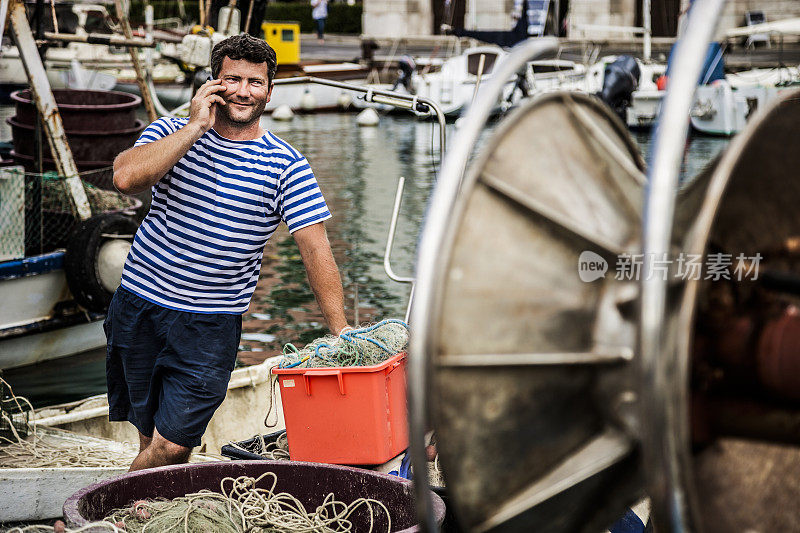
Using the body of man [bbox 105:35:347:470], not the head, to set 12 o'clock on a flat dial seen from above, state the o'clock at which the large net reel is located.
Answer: The large net reel is roughly at 11 o'clock from the man.

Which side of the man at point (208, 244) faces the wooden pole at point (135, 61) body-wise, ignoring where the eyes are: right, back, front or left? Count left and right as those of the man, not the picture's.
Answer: back

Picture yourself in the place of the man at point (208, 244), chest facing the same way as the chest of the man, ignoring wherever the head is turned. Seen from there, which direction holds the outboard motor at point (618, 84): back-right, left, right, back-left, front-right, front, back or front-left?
back-left

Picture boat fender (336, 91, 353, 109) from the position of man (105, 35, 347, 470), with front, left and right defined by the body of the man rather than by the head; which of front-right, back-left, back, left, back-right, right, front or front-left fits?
back

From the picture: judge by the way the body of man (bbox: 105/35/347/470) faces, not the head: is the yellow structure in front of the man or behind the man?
behind

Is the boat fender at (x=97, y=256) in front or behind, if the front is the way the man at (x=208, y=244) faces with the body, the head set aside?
behind

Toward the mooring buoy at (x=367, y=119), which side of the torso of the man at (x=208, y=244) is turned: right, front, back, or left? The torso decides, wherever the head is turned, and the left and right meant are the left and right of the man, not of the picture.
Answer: back

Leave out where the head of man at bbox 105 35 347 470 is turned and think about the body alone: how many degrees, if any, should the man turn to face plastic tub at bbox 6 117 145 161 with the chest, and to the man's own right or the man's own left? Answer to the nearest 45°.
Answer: approximately 180°

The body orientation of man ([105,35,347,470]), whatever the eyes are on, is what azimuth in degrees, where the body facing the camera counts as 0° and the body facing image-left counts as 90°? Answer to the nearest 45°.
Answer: approximately 0°

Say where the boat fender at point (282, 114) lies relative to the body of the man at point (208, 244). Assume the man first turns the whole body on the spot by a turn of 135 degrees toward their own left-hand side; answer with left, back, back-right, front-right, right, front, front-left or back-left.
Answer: front-left

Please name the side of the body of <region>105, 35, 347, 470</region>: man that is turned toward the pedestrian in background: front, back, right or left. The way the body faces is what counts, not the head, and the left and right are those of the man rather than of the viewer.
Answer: back

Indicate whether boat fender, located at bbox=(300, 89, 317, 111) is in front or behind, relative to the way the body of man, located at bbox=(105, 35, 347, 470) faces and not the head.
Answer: behind

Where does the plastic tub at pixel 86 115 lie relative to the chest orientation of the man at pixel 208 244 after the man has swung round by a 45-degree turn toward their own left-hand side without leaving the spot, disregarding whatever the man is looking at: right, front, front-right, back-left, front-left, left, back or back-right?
back-left
